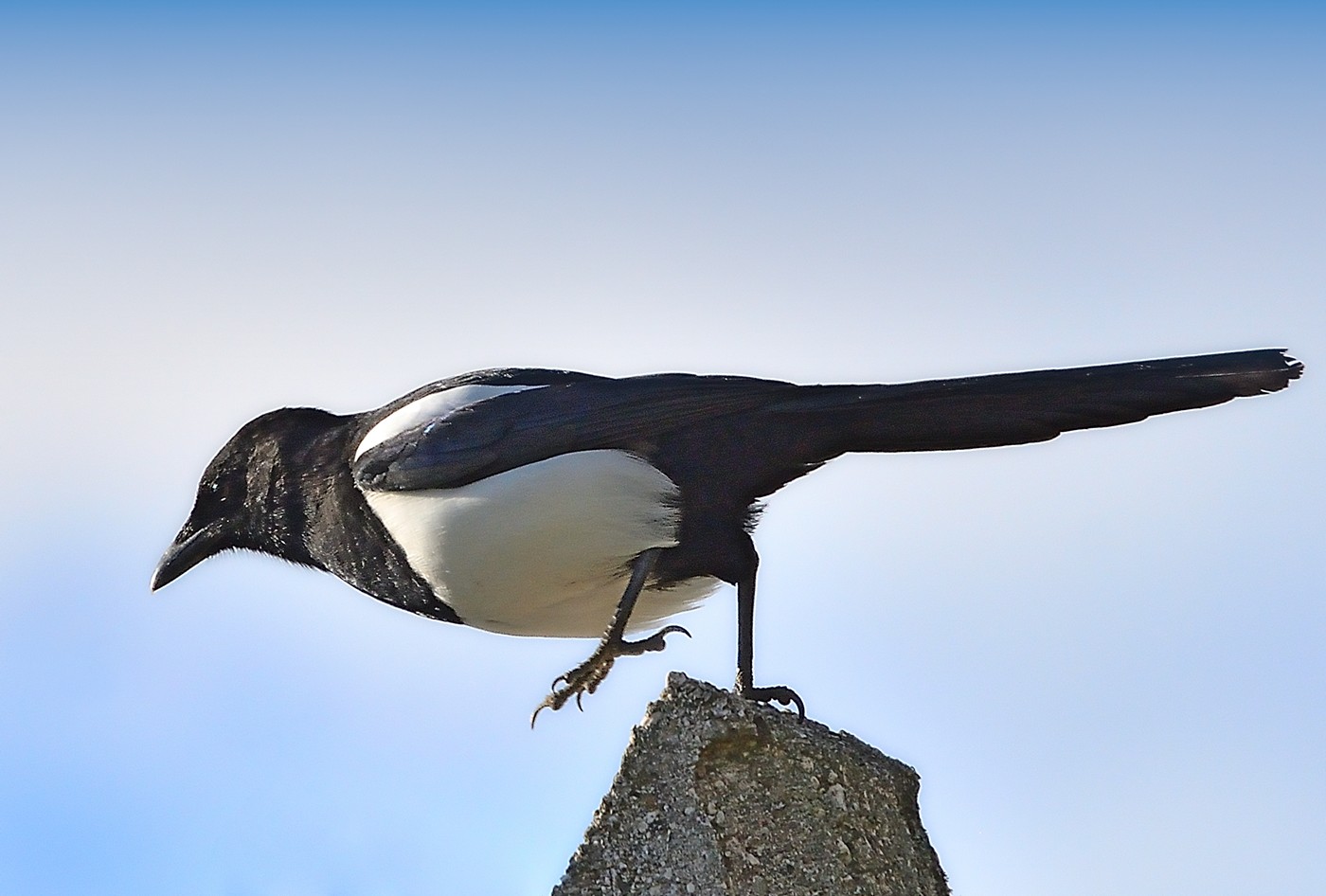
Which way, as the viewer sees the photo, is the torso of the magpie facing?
to the viewer's left
